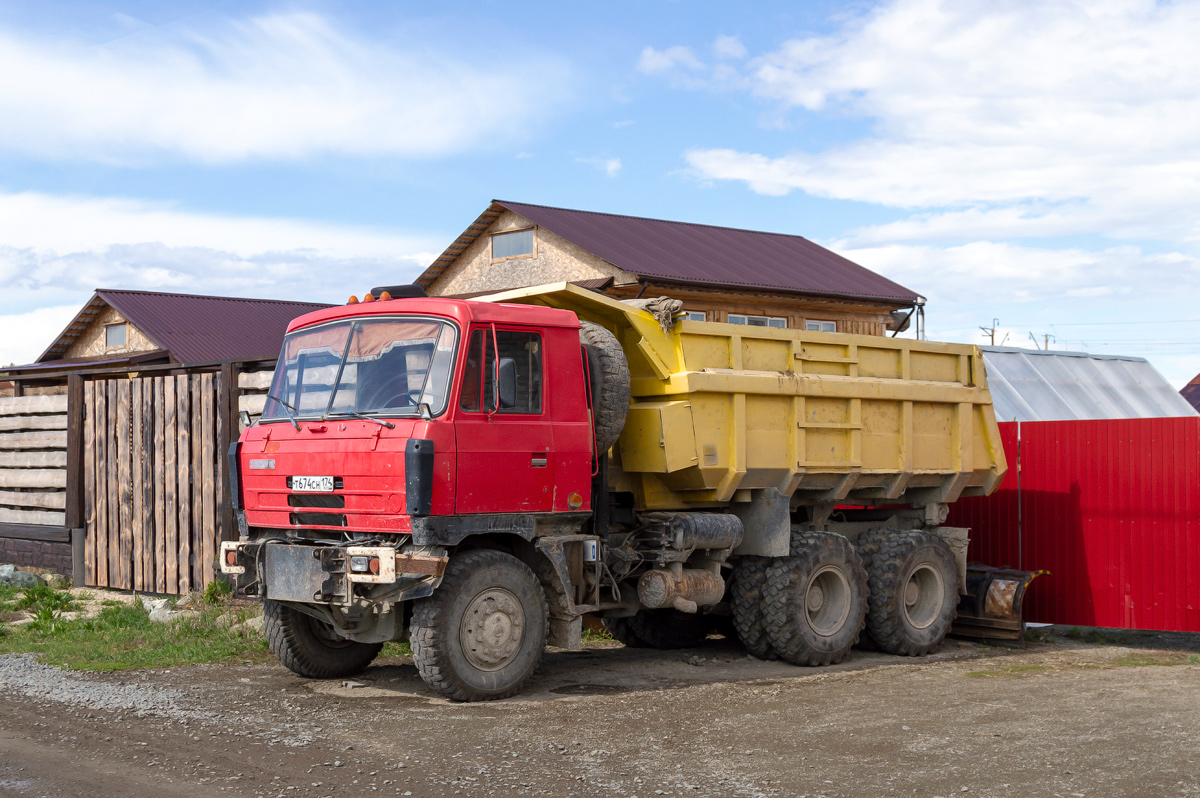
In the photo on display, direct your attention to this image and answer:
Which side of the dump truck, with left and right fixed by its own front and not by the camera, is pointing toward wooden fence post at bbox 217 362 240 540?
right

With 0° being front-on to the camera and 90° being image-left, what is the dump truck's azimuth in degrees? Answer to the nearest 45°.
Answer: approximately 45°

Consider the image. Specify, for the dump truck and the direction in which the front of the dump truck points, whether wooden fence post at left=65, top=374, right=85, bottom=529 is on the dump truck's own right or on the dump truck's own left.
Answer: on the dump truck's own right

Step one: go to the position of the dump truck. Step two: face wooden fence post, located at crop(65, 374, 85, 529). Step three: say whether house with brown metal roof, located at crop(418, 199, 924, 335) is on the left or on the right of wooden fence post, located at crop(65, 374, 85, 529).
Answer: right

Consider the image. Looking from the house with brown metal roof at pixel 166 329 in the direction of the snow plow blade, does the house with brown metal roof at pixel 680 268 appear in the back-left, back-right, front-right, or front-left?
front-left

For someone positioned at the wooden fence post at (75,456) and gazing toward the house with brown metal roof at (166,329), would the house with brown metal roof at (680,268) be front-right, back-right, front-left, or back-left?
front-right

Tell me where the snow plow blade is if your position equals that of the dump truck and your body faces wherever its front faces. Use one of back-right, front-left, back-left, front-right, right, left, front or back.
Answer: back

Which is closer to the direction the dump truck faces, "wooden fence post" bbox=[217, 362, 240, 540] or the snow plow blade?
the wooden fence post

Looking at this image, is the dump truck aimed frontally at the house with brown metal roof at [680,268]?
no

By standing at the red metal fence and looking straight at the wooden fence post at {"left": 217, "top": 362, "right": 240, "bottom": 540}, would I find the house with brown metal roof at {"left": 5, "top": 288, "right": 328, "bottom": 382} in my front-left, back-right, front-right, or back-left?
front-right

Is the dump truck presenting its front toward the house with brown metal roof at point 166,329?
no

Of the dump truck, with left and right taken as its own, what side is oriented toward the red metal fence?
back

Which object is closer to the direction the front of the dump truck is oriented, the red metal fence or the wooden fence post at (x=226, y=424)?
the wooden fence post
